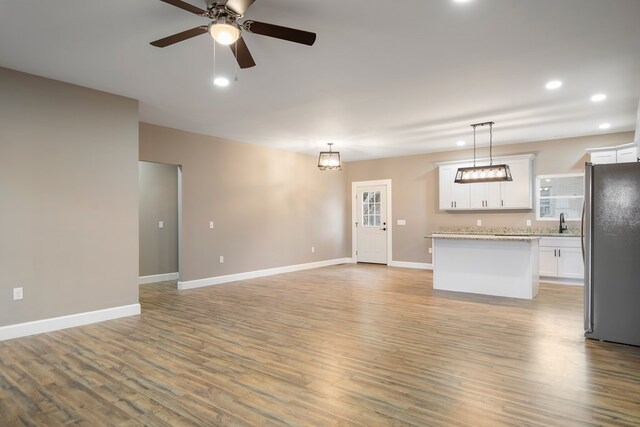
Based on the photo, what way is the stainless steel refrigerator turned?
to the viewer's left

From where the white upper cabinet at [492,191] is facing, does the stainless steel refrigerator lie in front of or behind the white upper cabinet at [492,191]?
in front

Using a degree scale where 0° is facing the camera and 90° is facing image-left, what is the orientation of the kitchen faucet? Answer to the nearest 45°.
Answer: approximately 0°

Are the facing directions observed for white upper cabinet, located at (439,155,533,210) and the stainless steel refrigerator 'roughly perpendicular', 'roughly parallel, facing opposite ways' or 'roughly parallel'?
roughly perpendicular

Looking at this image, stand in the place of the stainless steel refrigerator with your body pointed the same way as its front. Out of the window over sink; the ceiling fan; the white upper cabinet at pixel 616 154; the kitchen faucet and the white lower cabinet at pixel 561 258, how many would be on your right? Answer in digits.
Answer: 4

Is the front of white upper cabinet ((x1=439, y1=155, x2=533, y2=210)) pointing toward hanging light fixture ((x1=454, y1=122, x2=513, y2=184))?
yes

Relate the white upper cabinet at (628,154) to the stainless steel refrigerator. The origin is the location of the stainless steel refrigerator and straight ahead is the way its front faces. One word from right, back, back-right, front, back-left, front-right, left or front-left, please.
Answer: right

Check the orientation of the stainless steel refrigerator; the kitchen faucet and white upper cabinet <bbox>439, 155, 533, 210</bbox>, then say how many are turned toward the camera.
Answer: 2
